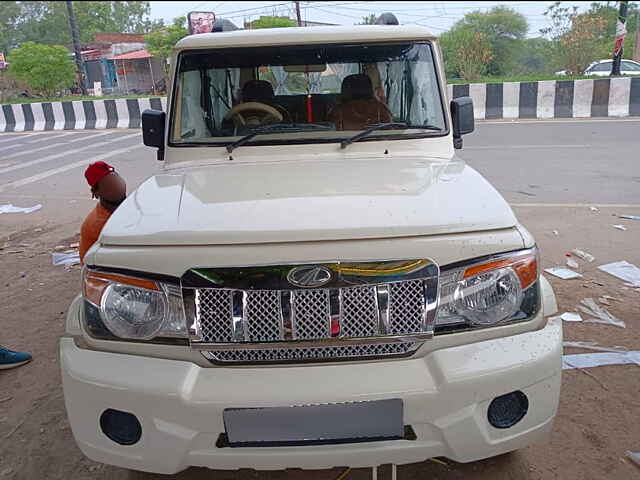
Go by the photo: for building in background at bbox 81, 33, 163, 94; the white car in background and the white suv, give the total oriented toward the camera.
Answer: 2

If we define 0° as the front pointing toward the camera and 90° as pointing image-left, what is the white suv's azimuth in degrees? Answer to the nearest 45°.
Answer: approximately 0°

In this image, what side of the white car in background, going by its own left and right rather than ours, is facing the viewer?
left

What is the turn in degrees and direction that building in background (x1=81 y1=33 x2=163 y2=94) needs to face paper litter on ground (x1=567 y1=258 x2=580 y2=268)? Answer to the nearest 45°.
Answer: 0° — it already faces it

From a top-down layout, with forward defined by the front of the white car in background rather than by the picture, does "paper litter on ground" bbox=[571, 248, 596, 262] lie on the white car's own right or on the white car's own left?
on the white car's own left

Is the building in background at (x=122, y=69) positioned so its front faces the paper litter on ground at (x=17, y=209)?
yes

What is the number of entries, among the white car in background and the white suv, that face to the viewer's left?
1

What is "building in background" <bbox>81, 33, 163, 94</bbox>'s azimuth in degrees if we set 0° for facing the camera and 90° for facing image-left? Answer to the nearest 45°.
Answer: approximately 0°

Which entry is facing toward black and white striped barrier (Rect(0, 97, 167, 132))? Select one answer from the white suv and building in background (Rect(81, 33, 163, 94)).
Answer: the building in background
